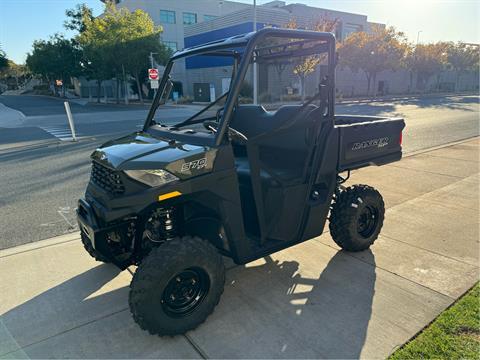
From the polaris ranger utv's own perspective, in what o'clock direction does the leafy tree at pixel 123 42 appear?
The leafy tree is roughly at 4 o'clock from the polaris ranger utv.

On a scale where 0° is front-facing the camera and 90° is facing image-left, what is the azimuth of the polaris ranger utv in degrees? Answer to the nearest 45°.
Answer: approximately 45°

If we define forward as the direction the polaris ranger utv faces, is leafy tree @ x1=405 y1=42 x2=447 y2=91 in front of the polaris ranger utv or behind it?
behind

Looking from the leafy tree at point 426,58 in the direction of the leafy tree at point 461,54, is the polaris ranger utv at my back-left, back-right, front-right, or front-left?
back-right

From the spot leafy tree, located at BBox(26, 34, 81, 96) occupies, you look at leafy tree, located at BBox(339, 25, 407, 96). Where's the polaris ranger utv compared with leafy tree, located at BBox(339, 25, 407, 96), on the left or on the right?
right

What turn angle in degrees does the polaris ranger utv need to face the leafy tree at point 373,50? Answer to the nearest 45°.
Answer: approximately 135° to its right

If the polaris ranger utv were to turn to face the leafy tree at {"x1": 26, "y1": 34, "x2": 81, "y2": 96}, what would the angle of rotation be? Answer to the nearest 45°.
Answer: approximately 90° to its right

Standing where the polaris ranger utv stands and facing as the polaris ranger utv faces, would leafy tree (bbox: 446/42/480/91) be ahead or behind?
behind
